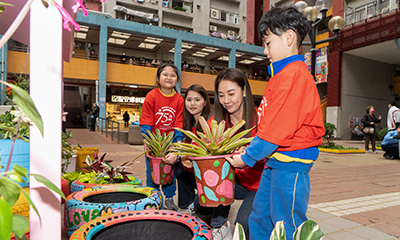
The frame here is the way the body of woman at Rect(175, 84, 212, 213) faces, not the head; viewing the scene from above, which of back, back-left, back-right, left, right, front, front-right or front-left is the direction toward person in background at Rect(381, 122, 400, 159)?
back

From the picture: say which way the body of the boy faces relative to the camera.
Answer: to the viewer's left

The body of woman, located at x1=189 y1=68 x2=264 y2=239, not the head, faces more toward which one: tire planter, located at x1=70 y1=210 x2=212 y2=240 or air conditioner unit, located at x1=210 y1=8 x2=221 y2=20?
the tire planter

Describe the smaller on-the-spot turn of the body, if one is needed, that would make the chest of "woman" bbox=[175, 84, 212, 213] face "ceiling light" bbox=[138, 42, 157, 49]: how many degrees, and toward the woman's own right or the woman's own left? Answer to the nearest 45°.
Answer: approximately 135° to the woman's own right

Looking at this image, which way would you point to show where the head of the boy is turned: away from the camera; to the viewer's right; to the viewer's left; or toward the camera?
to the viewer's left

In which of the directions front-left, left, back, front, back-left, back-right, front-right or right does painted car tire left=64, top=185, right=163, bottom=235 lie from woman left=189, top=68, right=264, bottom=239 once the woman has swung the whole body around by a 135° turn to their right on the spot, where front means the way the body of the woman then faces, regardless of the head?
back-left

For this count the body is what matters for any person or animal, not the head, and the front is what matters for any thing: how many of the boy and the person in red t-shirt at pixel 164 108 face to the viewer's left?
1

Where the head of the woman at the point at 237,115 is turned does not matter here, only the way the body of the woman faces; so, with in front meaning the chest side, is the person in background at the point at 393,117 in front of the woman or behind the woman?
behind

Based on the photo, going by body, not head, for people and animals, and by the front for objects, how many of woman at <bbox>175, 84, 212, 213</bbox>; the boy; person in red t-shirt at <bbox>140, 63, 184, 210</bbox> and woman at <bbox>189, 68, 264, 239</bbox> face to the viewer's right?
0

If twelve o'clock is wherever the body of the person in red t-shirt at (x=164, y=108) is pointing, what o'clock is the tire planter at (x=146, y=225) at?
The tire planter is roughly at 12 o'clock from the person in red t-shirt.

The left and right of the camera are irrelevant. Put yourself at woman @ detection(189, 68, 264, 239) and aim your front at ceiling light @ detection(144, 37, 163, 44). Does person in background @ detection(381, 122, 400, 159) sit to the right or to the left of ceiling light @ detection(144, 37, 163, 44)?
right

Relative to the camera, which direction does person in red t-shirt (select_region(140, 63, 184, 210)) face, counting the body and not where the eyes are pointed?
toward the camera
